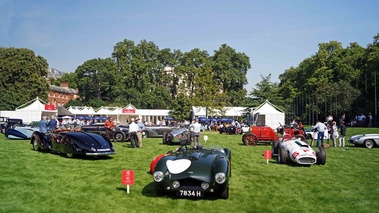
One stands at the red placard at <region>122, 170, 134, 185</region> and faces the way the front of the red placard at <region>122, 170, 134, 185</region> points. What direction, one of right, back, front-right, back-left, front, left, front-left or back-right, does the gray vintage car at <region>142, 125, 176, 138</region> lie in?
back

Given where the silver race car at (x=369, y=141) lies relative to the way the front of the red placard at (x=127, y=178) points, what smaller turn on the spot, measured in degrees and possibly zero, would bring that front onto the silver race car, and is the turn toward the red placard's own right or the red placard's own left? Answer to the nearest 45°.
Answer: approximately 135° to the red placard's own left

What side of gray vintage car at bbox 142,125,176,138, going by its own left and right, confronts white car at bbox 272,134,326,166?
left

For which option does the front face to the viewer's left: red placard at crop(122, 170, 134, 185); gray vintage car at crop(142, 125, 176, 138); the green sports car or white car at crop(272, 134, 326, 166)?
the gray vintage car

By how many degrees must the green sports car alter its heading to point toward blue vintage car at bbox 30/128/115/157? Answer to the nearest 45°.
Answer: approximately 135° to its right

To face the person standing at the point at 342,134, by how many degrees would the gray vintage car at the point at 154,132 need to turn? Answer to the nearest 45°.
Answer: approximately 135° to its left

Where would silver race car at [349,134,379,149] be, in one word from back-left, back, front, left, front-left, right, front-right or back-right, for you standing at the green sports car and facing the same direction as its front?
back-left

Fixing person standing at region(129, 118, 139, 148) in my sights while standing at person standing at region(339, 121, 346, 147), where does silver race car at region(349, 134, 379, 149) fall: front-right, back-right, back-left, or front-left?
back-left

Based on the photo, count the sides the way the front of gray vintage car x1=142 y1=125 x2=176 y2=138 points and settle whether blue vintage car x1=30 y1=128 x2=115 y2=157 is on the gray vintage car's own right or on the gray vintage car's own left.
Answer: on the gray vintage car's own left

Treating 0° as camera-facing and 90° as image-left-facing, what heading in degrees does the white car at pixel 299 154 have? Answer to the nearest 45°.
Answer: approximately 315°

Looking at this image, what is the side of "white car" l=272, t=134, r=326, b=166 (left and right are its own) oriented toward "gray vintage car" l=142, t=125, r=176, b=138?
back
